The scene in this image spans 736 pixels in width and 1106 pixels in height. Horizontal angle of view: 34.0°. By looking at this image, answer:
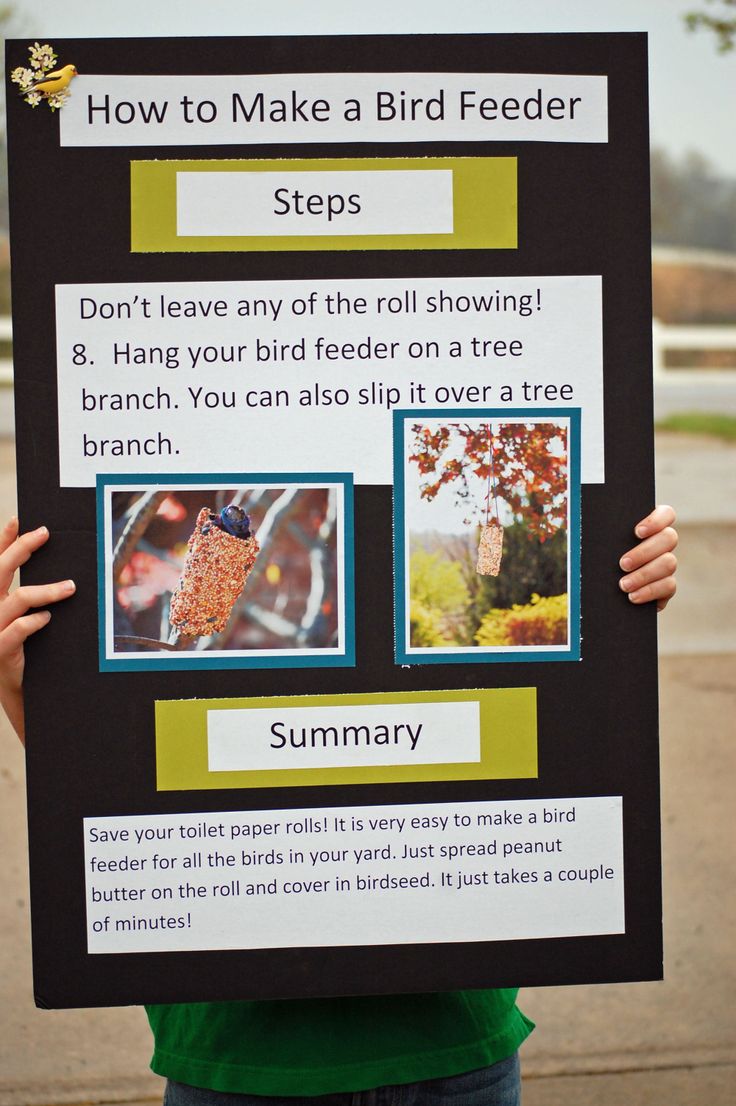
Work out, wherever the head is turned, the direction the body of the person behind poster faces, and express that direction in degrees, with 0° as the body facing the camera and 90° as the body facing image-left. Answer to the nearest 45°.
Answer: approximately 0°
